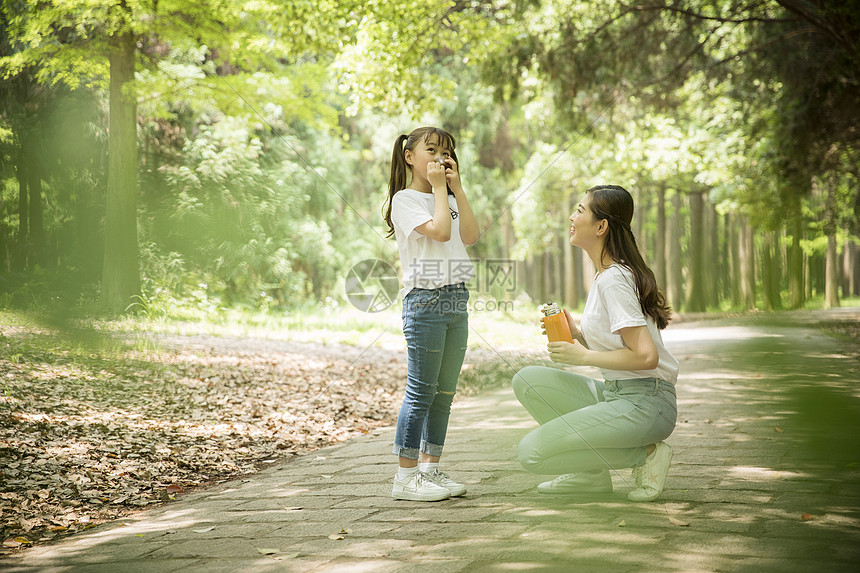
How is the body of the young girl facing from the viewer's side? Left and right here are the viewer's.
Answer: facing the viewer and to the right of the viewer

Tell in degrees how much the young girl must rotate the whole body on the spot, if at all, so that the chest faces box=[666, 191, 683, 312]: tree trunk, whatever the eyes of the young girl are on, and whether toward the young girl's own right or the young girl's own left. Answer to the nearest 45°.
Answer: approximately 135° to the young girl's own left

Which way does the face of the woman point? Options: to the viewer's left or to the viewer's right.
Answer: to the viewer's left

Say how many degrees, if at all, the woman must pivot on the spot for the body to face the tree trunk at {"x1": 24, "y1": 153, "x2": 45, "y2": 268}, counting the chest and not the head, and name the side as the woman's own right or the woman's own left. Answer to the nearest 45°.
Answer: approximately 45° to the woman's own right

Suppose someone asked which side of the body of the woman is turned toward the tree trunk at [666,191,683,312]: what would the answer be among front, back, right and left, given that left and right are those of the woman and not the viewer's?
right

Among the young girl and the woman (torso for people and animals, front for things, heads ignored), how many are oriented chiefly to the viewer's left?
1

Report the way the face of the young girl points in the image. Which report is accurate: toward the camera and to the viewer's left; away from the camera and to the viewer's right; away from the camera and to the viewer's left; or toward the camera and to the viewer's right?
toward the camera and to the viewer's right

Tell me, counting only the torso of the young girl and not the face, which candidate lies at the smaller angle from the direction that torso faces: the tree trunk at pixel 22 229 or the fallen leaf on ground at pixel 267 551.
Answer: the fallen leaf on ground

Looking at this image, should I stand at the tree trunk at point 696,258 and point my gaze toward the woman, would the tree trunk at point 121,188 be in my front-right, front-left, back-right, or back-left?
front-right

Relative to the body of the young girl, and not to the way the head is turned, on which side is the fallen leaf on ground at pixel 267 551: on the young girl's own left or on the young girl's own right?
on the young girl's own right

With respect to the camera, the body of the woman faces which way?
to the viewer's left

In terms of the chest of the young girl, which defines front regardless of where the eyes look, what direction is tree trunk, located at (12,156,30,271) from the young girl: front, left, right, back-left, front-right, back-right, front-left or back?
back
